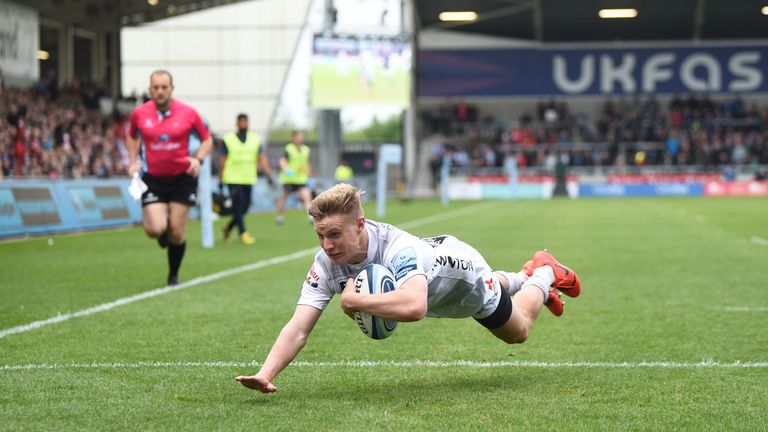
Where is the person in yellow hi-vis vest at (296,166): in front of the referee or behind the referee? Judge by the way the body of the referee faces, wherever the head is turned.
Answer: behind

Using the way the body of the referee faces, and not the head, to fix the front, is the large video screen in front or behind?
behind

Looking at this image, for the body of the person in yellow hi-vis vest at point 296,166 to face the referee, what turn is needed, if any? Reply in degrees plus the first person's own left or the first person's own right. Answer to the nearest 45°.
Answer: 0° — they already face them

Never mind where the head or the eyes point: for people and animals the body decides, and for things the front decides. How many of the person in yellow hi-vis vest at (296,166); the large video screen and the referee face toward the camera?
3

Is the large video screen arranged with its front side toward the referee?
yes

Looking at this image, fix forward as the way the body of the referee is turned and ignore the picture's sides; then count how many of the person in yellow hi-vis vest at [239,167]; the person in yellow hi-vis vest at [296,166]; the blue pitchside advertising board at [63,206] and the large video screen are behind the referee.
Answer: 4

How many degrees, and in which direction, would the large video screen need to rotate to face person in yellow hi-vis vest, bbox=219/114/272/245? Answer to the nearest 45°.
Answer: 0° — it already faces them

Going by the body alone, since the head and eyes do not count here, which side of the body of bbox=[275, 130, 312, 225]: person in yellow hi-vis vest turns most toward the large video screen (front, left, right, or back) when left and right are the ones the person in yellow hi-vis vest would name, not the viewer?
back

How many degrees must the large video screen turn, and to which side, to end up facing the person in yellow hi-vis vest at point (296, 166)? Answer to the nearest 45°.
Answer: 0° — it already faces them

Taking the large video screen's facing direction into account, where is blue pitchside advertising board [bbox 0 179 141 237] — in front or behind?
in front
